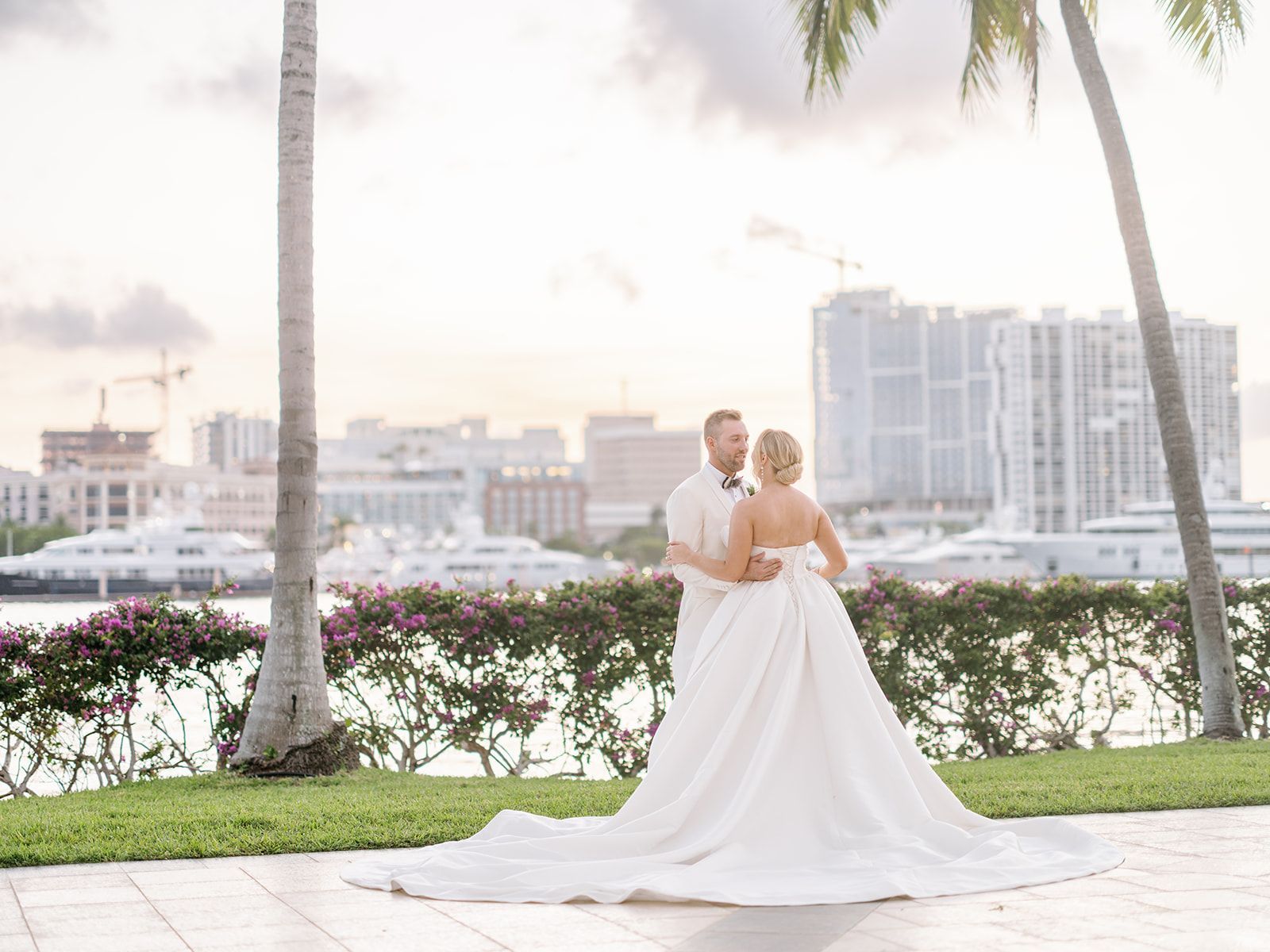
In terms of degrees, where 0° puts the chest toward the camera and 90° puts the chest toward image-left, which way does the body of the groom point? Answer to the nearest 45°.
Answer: approximately 315°
